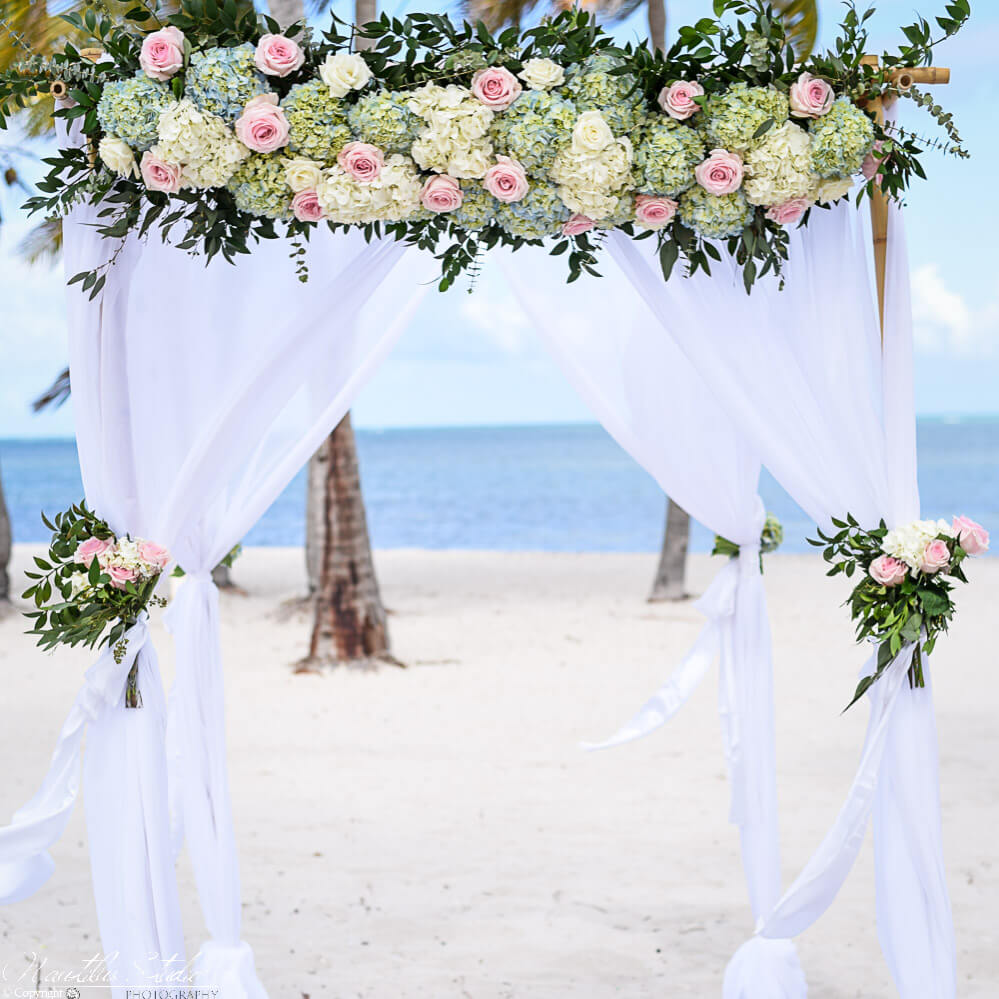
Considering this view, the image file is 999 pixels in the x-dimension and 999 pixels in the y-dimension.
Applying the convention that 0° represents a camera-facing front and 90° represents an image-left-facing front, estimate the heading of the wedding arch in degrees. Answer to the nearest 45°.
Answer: approximately 0°
